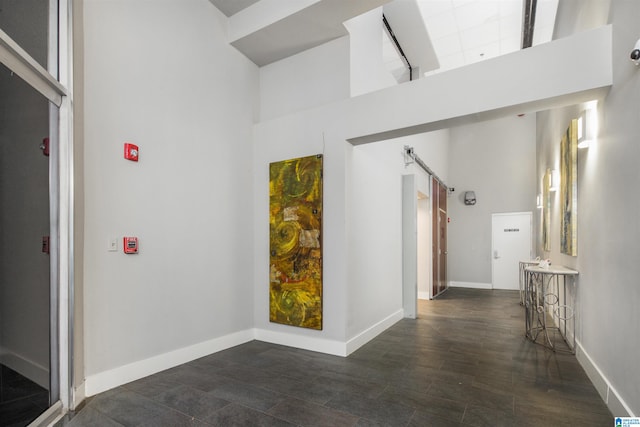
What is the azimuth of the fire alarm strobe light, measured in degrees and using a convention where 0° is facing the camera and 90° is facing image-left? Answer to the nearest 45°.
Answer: approximately 315°

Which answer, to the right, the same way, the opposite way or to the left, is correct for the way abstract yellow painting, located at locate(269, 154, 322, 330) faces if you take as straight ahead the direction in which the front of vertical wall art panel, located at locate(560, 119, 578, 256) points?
to the left

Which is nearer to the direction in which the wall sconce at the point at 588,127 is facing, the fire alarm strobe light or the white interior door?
the fire alarm strobe light

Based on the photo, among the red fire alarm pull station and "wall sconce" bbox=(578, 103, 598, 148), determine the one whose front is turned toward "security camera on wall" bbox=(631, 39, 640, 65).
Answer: the red fire alarm pull station

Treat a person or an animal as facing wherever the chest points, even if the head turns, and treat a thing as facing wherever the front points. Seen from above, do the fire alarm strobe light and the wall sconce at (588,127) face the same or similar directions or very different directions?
very different directions

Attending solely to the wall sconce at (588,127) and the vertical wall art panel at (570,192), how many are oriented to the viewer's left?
2

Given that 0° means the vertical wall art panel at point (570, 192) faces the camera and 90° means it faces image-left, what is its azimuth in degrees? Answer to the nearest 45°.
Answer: approximately 90°

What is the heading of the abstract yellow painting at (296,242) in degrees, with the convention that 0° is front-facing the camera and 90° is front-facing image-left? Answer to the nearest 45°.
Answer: approximately 45°

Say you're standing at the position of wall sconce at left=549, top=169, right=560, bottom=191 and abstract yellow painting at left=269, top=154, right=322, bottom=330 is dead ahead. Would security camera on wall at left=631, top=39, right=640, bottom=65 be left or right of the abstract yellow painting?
left

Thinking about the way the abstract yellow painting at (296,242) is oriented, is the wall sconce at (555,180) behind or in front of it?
behind

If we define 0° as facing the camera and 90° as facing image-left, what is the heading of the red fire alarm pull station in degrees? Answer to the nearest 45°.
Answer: approximately 315°

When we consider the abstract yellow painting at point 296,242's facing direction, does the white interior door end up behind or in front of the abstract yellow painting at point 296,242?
behind

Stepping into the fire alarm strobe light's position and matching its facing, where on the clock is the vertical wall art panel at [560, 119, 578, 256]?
The vertical wall art panel is roughly at 11 o'clock from the fire alarm strobe light.

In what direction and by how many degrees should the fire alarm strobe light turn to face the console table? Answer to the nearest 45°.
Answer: approximately 45° to its left

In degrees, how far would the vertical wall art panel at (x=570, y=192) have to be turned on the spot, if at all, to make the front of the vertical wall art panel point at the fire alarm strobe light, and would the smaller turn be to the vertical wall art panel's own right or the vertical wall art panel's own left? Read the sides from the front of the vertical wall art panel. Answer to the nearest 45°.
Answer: approximately 45° to the vertical wall art panel's own left

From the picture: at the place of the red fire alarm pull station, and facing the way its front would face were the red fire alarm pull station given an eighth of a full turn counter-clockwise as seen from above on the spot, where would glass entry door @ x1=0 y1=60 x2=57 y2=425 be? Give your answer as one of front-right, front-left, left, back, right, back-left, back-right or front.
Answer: back-right

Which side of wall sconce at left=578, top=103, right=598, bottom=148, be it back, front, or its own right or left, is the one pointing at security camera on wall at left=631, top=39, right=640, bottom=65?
left

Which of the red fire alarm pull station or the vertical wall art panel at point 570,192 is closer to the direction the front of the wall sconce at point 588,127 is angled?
the red fire alarm pull station
